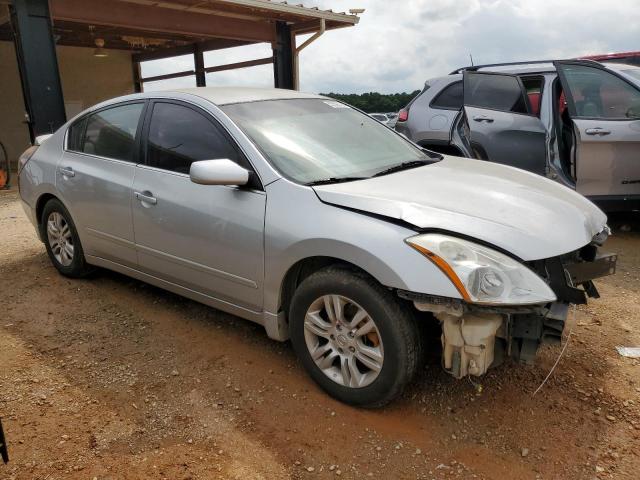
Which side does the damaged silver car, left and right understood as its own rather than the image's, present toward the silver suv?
left

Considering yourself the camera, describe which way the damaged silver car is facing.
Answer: facing the viewer and to the right of the viewer

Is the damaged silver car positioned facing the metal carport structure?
no
